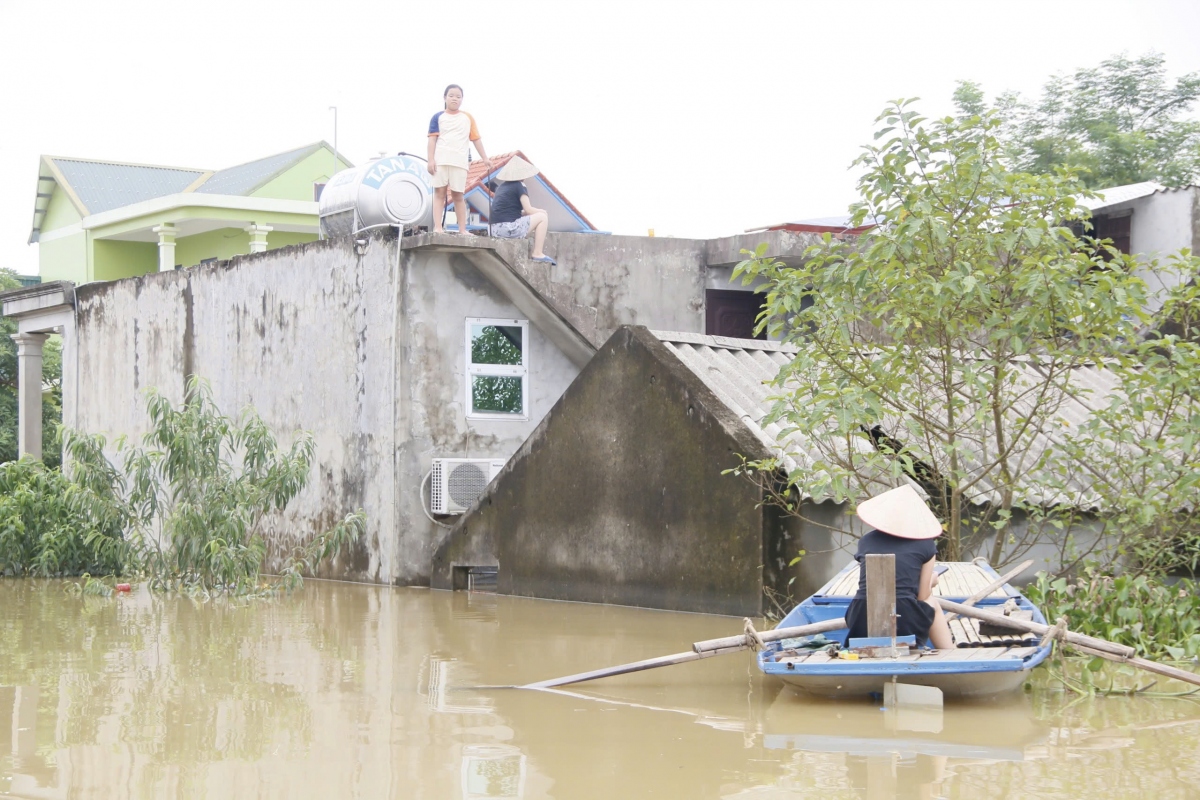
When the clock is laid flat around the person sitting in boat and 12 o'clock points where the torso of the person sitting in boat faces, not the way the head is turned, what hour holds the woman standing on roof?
The woman standing on roof is roughly at 11 o'clock from the person sitting in boat.

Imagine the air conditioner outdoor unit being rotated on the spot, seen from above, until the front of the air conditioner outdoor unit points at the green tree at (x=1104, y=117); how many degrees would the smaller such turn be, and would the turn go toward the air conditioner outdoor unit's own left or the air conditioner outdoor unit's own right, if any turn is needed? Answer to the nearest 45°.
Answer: approximately 90° to the air conditioner outdoor unit's own left

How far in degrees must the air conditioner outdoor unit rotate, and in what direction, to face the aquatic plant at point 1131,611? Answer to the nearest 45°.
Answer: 0° — it already faces it

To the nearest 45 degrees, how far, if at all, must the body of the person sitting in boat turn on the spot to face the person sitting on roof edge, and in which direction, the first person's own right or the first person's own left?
approximately 45° to the first person's own left

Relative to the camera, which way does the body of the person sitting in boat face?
away from the camera

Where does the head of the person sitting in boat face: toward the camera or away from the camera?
away from the camera

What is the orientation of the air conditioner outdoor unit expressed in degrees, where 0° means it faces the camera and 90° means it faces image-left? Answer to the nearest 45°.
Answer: approximately 315°

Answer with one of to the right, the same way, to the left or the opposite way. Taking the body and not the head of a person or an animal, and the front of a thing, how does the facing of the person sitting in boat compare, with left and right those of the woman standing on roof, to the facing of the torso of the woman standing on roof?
the opposite way

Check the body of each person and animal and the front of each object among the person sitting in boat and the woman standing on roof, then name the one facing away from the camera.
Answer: the person sitting in boat

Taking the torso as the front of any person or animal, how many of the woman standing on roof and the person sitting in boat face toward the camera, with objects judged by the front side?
1
